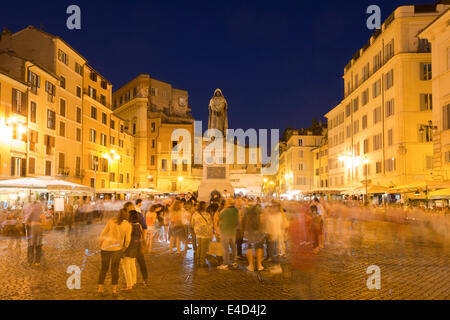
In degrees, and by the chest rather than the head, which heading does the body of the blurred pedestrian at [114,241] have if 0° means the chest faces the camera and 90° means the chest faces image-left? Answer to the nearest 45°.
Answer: approximately 180°

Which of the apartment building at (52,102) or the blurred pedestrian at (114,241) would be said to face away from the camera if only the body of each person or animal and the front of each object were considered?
the blurred pedestrian

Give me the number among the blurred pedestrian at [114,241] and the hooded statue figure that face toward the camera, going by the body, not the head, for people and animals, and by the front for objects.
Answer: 1

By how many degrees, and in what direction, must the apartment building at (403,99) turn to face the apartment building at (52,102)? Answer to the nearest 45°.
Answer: approximately 45° to its right

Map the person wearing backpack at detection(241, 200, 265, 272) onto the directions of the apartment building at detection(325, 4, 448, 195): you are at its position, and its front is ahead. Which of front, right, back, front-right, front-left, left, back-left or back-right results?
front-left

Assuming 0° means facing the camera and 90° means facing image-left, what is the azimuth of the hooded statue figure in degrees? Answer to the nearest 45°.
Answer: approximately 0°

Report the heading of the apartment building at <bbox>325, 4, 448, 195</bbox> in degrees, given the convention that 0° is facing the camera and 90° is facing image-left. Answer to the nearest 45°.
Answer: approximately 45°

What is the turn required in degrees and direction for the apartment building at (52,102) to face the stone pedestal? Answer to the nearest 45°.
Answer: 0° — it already faces it
